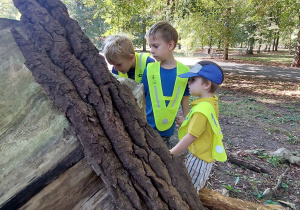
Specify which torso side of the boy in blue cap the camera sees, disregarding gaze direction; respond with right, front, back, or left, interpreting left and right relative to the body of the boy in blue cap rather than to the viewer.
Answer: left

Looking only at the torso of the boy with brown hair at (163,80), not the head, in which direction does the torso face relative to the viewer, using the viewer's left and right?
facing the viewer and to the left of the viewer

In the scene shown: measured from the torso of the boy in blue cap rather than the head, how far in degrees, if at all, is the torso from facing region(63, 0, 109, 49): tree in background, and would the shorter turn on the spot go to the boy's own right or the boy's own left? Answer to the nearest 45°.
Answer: approximately 45° to the boy's own right

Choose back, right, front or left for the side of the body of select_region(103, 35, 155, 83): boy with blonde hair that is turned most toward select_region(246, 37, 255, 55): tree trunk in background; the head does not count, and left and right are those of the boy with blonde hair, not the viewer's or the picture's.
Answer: back

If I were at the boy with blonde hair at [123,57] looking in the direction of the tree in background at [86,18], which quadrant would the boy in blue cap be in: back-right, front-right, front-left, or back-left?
back-right

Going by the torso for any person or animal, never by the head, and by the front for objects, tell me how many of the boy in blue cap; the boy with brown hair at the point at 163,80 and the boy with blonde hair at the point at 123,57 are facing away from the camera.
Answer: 0

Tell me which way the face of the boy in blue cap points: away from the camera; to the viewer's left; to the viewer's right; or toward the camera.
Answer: to the viewer's left

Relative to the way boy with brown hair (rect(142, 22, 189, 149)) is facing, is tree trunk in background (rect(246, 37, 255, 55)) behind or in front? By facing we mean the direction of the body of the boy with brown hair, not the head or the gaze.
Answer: behind

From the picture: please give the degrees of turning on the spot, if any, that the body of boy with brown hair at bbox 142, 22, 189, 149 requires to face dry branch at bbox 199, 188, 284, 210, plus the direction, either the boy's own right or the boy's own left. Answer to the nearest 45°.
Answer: approximately 90° to the boy's own left

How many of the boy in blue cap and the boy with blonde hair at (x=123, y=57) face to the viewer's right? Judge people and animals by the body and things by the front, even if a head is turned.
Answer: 0
